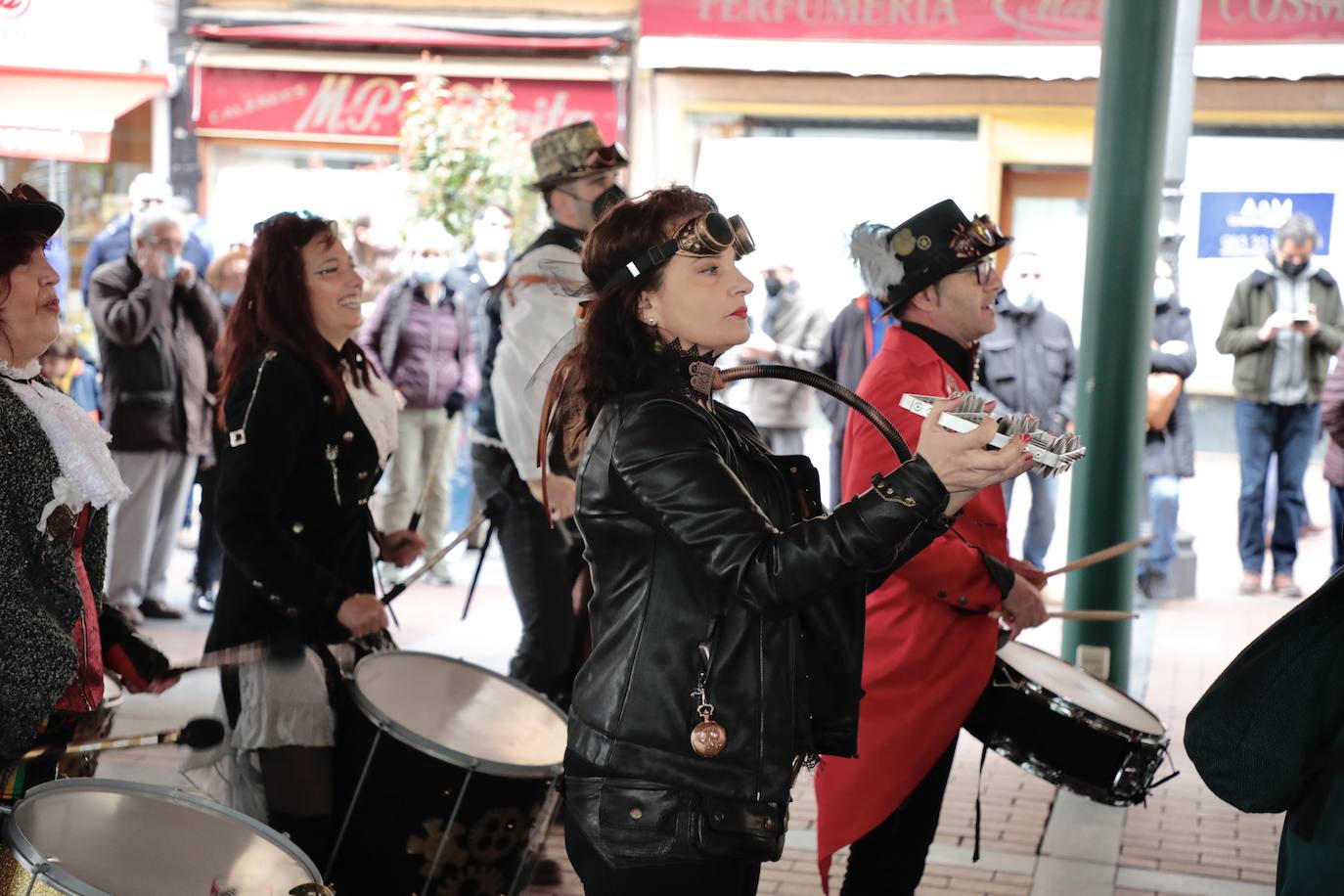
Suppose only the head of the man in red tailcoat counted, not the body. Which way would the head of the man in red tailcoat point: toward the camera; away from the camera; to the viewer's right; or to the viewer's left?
to the viewer's right

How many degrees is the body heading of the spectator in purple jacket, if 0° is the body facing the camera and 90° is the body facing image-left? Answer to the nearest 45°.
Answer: approximately 0°

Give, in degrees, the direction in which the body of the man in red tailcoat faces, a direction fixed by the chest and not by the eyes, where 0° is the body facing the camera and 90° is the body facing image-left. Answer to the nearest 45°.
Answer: approximately 270°

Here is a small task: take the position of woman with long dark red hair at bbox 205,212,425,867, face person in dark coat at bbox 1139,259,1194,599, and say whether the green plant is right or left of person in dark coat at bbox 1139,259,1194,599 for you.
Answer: left

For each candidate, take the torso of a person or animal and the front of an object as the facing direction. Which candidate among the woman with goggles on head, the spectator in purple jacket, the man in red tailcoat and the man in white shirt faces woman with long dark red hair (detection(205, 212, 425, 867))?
the spectator in purple jacket

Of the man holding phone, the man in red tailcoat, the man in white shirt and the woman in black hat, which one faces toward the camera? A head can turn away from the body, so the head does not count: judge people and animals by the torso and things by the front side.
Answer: the man holding phone

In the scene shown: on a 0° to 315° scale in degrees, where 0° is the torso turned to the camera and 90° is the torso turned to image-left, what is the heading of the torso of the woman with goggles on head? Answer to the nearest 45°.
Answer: approximately 270°

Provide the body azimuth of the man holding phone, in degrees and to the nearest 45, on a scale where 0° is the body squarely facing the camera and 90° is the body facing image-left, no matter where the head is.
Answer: approximately 0°

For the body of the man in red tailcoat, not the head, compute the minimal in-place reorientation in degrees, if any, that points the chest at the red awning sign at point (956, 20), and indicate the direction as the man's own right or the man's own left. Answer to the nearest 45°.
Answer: approximately 90° to the man's own left
